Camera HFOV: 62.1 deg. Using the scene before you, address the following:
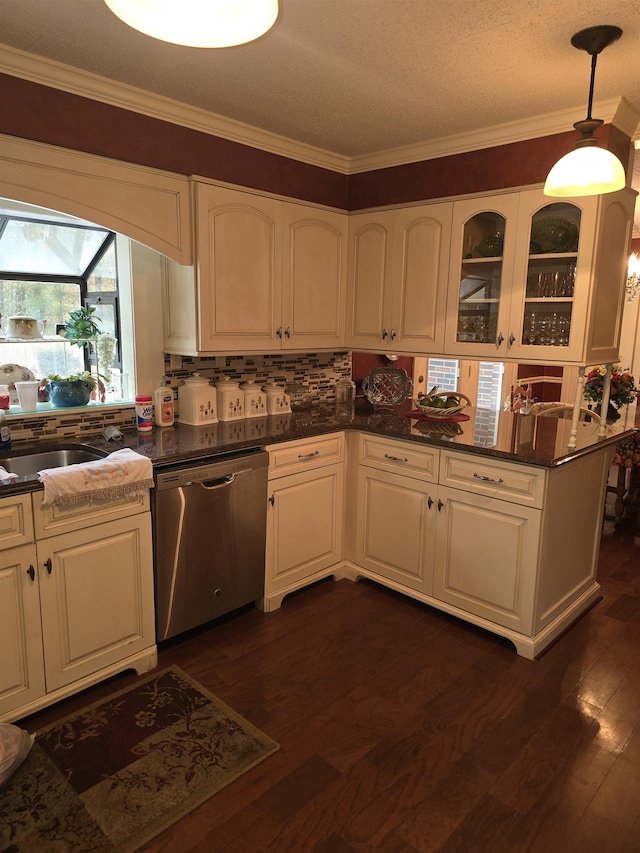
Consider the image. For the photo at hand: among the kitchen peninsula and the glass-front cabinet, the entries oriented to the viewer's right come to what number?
0

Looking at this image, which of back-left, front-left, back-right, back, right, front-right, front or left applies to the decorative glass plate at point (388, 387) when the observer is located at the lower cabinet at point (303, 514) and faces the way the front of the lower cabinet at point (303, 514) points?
left

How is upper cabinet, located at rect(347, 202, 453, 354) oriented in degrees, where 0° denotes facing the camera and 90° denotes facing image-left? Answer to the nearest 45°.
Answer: approximately 45°

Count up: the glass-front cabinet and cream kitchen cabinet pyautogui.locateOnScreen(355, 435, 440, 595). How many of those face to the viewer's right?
0

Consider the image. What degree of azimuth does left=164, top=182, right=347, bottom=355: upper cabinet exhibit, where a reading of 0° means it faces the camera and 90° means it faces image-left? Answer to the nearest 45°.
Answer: approximately 315°
